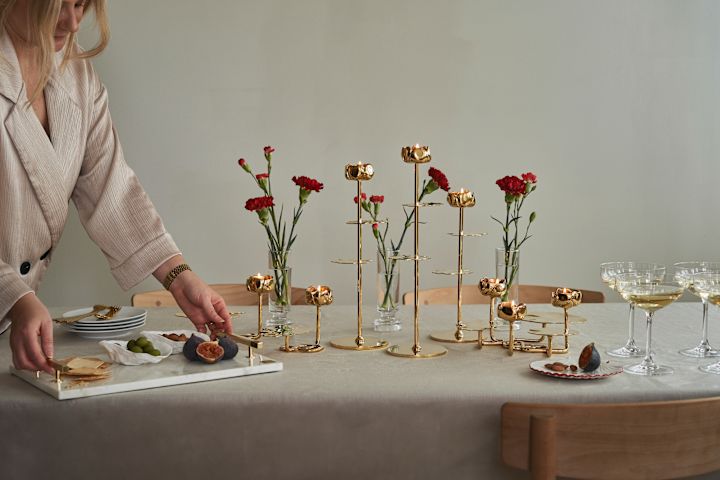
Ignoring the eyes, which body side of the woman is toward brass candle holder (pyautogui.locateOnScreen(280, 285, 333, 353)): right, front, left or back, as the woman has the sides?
front

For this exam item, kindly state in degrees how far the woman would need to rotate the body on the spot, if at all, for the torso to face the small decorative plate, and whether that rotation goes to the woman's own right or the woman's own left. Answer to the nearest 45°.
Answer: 0° — they already face it

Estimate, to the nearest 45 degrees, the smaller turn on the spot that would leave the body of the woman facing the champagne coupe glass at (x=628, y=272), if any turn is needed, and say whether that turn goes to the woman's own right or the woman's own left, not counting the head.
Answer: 0° — they already face it

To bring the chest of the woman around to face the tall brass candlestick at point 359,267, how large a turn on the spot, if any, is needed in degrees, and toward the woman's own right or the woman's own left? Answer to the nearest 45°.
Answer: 0° — they already face it

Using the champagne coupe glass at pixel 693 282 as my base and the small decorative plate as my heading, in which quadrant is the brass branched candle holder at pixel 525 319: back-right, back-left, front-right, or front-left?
front-right

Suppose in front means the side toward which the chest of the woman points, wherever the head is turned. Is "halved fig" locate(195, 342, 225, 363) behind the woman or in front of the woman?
in front

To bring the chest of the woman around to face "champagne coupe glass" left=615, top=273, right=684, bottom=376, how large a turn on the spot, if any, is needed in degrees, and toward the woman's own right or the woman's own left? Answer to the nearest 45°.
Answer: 0° — they already face it

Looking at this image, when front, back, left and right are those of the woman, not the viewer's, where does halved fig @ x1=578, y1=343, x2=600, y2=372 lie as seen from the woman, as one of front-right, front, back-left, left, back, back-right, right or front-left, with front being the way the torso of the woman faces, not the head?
front

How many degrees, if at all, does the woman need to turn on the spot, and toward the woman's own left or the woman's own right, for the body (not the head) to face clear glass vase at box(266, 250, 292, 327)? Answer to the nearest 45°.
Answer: approximately 45° to the woman's own left

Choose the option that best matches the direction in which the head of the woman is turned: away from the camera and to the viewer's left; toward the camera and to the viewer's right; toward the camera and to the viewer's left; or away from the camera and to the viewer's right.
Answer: toward the camera and to the viewer's right

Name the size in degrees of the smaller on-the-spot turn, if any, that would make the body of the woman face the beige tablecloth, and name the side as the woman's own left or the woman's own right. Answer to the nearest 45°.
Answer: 0° — they already face it
